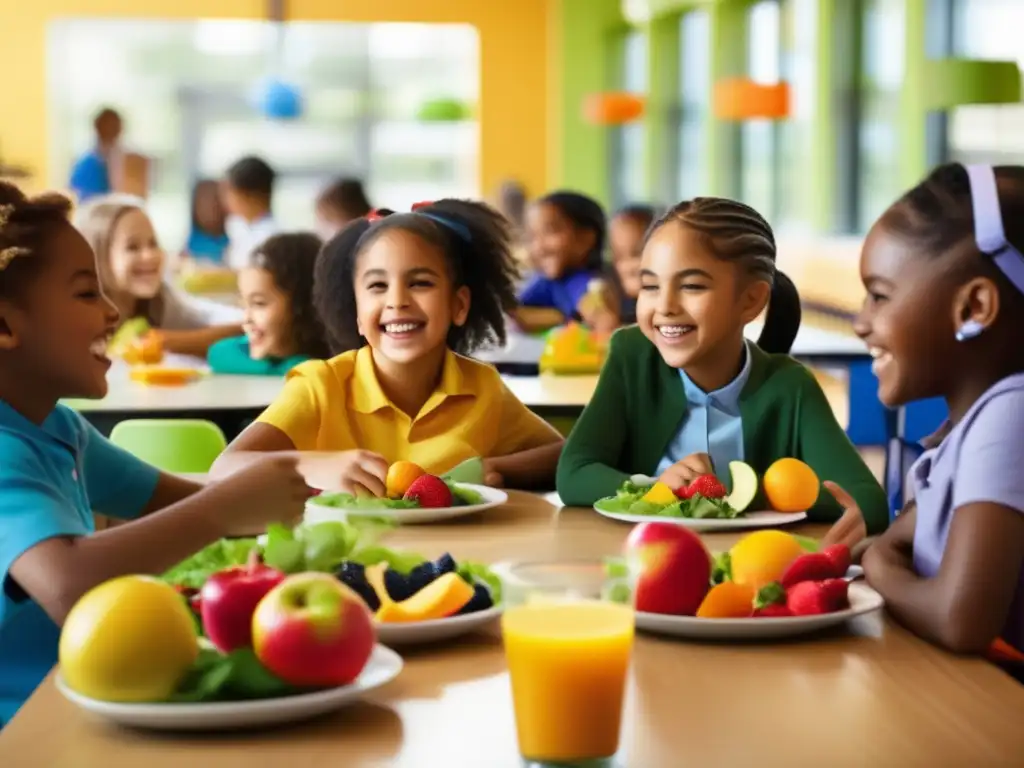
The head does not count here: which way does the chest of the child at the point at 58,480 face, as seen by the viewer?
to the viewer's right

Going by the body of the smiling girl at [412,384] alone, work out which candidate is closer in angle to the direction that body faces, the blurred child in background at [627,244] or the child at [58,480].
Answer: the child

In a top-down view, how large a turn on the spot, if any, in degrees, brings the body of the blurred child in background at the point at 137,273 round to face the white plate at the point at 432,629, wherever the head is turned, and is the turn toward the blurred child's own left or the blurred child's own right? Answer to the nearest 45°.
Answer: approximately 45° to the blurred child's own right

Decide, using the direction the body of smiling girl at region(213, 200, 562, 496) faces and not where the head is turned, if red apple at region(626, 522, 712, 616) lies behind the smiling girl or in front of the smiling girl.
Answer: in front

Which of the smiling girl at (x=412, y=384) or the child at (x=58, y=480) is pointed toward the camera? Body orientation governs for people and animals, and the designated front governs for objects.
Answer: the smiling girl

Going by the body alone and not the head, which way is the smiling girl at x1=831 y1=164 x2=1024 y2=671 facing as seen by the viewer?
to the viewer's left

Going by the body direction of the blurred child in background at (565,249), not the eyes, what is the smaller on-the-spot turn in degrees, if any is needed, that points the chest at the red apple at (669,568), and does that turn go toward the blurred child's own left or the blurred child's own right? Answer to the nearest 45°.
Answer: approximately 45° to the blurred child's own left

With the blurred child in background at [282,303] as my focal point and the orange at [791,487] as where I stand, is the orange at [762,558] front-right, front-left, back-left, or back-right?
back-left

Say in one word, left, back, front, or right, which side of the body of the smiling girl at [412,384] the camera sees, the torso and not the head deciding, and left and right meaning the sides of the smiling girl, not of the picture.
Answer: front

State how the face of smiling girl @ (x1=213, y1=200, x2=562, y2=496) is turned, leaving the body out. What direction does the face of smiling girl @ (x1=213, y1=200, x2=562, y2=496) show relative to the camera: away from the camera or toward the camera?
toward the camera

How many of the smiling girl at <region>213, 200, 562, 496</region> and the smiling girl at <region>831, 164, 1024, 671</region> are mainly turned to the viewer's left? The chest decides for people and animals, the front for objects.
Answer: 1

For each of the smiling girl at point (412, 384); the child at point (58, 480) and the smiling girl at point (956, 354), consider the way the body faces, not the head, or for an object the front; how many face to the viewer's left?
1

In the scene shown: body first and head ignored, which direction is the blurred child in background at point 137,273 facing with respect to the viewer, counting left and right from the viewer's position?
facing the viewer and to the right of the viewer

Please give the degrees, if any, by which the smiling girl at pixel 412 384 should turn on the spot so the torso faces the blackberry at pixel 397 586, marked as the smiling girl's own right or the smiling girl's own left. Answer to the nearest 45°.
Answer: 0° — they already face it

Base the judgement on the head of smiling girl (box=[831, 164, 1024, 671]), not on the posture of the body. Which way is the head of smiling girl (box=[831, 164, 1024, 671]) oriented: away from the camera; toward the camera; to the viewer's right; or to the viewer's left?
to the viewer's left

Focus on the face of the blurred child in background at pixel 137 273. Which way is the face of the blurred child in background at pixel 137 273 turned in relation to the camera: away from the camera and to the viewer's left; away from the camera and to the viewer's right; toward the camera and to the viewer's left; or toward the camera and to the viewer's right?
toward the camera and to the viewer's right

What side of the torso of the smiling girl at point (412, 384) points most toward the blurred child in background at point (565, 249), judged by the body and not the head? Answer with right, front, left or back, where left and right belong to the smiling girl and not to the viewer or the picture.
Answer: back

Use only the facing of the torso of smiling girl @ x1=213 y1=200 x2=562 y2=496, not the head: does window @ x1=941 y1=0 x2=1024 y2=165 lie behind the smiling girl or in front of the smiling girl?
behind
